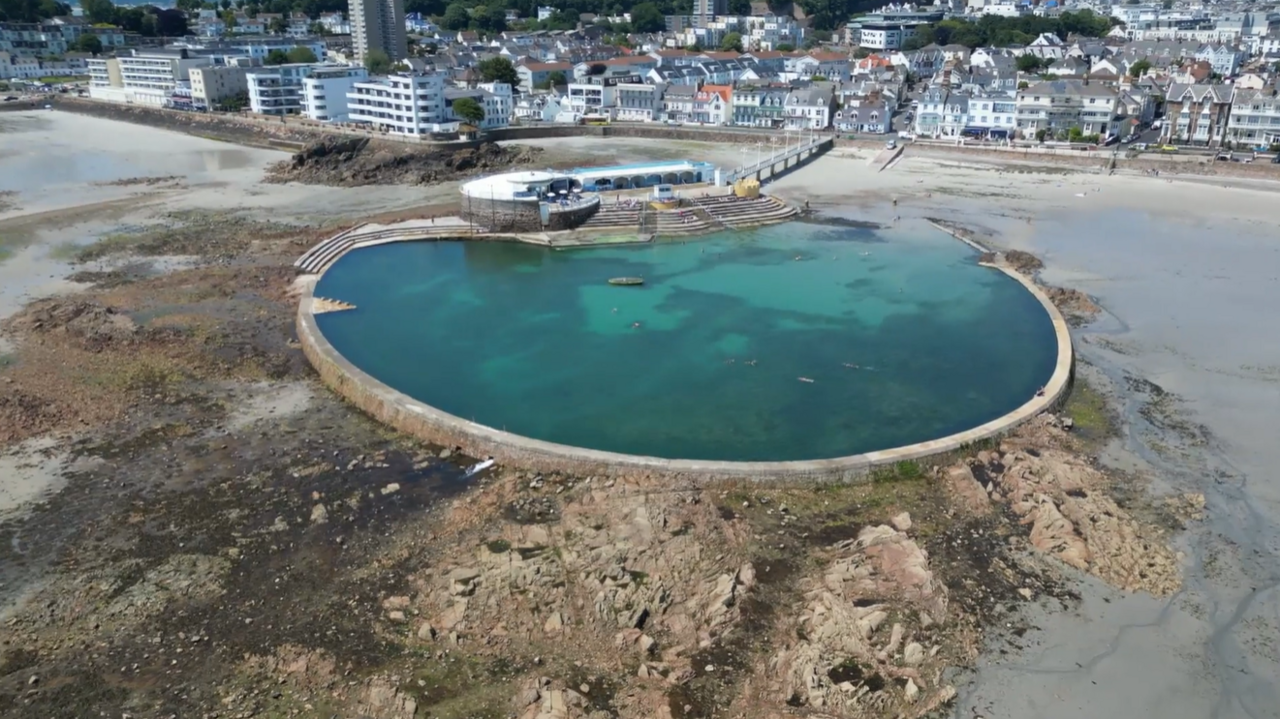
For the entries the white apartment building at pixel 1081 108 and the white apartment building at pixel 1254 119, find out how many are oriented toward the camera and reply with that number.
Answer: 2

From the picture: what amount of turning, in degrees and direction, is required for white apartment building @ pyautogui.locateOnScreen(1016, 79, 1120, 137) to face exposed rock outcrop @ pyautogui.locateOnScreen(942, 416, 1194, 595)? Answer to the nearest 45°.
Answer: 0° — it already faces it

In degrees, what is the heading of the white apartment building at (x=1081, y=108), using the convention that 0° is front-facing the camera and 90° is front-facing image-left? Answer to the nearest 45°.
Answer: approximately 0°

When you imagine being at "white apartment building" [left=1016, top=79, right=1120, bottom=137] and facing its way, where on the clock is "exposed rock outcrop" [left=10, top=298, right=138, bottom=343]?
The exposed rock outcrop is roughly at 1 o'clock from the white apartment building.

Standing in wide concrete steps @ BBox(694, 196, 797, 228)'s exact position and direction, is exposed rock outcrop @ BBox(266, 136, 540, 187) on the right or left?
on its right

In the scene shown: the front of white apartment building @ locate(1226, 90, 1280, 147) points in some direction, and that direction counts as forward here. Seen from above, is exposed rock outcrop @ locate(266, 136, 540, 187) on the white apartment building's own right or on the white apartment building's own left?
on the white apartment building's own right

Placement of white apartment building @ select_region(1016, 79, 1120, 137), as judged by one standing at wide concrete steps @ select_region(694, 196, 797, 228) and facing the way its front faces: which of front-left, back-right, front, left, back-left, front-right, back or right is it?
back-left

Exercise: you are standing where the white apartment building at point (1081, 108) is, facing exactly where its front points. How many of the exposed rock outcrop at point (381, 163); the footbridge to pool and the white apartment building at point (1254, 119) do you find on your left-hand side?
1

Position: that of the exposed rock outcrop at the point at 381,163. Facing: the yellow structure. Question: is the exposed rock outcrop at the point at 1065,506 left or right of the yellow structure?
right

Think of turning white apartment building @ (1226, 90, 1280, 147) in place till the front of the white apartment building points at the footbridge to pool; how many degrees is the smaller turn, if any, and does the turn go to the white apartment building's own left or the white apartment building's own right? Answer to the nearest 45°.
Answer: approximately 45° to the white apartment building's own right
